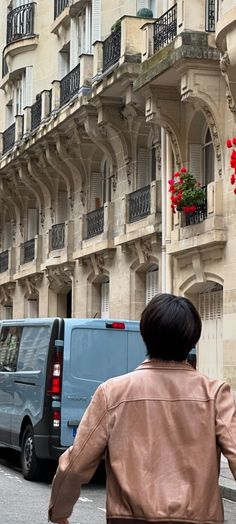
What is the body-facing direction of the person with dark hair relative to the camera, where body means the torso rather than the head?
away from the camera

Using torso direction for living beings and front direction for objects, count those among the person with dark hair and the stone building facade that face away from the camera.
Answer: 1

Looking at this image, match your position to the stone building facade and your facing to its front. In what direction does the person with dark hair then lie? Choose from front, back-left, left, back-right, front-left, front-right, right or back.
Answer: front-left

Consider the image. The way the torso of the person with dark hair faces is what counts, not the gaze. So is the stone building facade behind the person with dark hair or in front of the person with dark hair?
in front

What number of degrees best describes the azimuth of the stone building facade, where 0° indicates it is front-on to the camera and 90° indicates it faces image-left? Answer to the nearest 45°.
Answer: approximately 45°

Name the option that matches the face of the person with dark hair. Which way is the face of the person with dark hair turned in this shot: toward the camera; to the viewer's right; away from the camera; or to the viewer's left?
away from the camera

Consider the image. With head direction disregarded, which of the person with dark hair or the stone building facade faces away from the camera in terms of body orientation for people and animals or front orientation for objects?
the person with dark hair
